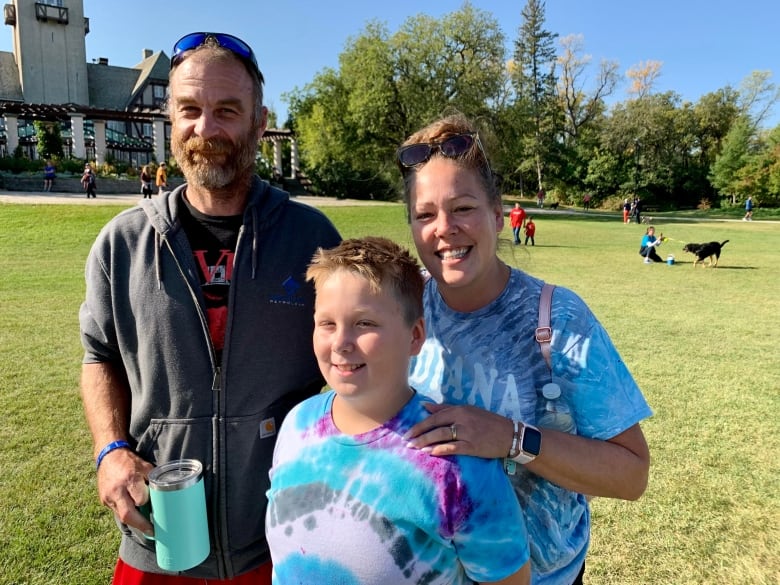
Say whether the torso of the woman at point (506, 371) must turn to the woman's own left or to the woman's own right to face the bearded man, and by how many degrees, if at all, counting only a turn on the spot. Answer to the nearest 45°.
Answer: approximately 45° to the woman's own right

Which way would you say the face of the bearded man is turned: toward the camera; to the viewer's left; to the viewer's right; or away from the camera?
toward the camera

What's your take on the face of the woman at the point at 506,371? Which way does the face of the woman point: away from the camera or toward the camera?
toward the camera

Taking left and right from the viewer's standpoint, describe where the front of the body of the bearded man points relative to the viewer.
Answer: facing the viewer

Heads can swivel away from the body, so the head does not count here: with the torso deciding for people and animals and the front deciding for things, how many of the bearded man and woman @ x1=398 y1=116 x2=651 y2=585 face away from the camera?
0

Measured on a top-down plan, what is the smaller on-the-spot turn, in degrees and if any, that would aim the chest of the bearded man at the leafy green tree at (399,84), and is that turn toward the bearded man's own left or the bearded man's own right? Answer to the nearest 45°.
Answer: approximately 180°

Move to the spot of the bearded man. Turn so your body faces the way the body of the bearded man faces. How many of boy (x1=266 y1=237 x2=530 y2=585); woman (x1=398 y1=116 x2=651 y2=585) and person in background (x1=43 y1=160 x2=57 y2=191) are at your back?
1

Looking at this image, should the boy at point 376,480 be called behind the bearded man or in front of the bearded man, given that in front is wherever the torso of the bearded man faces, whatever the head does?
in front

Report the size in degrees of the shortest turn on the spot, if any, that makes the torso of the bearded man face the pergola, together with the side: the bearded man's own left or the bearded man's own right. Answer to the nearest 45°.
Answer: approximately 180°

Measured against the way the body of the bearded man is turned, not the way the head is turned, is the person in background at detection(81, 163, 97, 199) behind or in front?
behind

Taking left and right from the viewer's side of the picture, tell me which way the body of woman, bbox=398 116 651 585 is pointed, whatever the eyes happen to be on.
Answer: facing the viewer and to the left of the viewer

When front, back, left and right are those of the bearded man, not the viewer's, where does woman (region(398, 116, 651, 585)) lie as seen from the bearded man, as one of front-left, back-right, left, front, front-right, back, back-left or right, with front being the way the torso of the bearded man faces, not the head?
front-left

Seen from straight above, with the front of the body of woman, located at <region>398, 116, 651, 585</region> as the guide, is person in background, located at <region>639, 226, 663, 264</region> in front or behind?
behind

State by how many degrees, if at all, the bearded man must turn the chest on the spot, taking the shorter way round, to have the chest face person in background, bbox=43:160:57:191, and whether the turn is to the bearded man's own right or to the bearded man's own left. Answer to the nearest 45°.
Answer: approximately 180°
